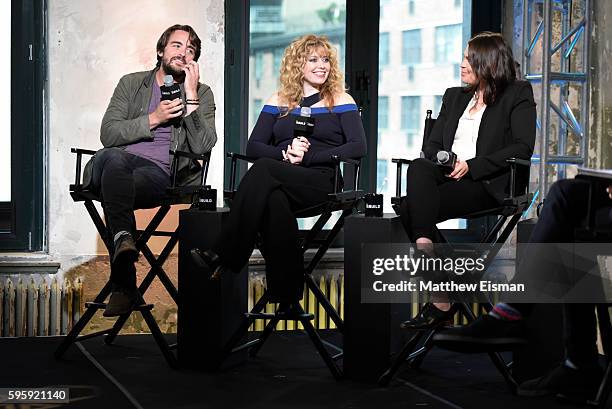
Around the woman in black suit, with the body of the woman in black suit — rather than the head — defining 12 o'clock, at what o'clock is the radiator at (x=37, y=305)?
The radiator is roughly at 2 o'clock from the woman in black suit.

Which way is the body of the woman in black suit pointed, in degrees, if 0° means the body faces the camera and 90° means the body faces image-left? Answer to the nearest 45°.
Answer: approximately 45°

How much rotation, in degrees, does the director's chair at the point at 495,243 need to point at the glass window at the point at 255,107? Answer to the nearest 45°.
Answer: approximately 90° to its right

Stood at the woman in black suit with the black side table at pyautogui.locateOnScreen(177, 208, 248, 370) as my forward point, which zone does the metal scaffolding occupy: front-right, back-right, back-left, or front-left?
back-right

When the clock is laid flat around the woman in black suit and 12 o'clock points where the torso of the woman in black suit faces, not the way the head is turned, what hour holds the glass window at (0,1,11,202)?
The glass window is roughly at 2 o'clock from the woman in black suit.

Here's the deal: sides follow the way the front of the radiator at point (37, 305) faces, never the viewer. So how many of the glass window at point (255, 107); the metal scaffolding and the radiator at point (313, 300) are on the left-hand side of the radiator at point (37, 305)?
3

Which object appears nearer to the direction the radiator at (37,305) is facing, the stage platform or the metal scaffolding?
the stage platform

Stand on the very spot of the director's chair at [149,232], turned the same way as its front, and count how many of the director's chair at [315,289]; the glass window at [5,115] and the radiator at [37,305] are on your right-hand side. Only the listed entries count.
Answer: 2

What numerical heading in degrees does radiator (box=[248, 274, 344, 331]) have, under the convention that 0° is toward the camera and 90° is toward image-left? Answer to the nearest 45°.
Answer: approximately 0°

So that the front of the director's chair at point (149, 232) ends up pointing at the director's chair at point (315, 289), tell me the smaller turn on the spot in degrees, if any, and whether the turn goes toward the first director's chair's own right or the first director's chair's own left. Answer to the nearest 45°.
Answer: approximately 90° to the first director's chair's own left

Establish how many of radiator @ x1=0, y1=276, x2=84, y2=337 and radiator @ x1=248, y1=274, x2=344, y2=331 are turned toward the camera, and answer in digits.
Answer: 2

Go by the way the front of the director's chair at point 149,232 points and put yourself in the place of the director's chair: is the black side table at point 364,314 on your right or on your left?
on your left

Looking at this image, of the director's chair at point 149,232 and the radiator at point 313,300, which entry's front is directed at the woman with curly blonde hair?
the radiator

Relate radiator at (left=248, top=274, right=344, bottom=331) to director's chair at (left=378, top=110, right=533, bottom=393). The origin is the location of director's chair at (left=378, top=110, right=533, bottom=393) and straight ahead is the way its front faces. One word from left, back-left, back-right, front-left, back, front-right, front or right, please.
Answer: right
